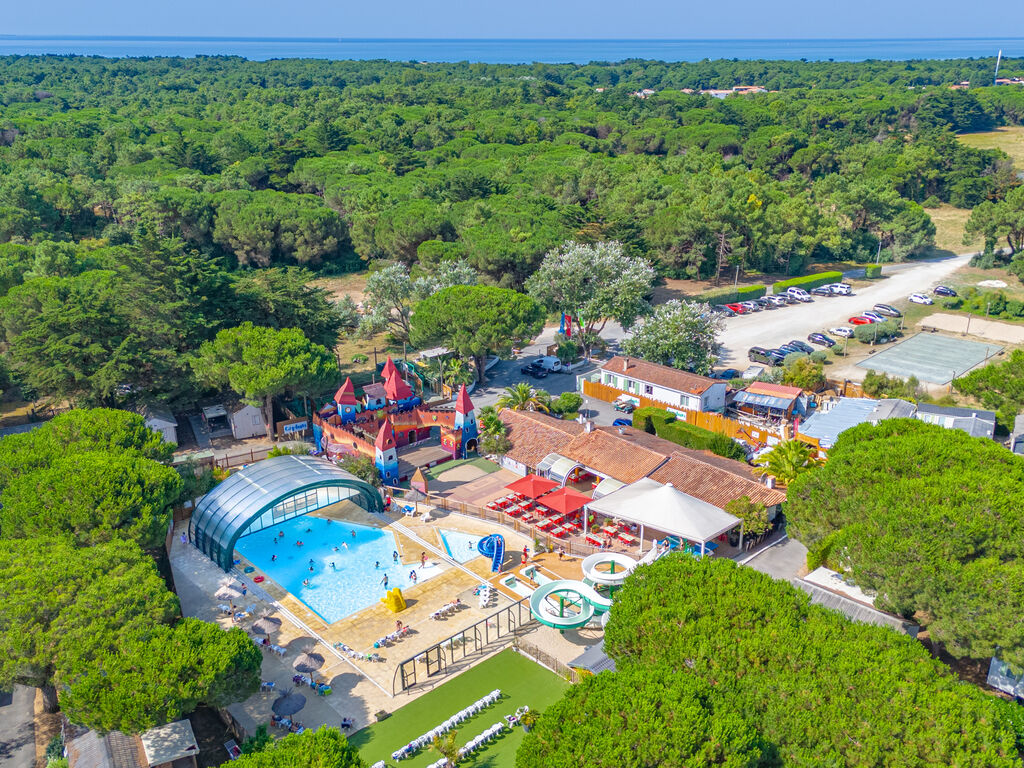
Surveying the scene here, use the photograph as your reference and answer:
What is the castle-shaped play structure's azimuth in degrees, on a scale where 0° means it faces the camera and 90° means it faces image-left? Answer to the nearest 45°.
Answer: approximately 315°

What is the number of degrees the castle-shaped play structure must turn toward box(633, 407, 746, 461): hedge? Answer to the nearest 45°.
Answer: approximately 45° to its left

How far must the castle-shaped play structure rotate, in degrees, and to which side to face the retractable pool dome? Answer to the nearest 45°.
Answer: approximately 90° to its right

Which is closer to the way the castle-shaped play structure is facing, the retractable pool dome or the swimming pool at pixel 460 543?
the swimming pool

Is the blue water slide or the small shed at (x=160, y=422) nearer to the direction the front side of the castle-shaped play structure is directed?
the blue water slide

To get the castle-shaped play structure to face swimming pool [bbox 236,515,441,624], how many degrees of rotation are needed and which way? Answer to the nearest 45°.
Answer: approximately 45° to its right

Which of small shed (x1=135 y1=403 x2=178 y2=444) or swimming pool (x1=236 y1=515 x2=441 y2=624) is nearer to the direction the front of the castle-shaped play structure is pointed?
the swimming pool
